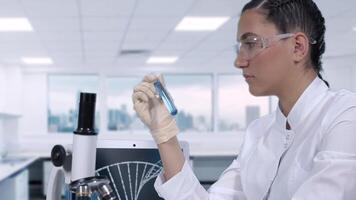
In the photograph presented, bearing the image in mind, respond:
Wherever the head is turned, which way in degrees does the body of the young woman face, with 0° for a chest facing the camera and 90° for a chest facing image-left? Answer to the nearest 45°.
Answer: approximately 45°

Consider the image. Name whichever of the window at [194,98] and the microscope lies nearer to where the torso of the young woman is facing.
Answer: the microscope

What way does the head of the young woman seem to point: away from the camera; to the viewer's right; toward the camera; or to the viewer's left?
to the viewer's left

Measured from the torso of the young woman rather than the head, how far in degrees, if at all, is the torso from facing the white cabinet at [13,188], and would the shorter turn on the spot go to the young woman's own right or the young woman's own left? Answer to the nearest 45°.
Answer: approximately 90° to the young woman's own right

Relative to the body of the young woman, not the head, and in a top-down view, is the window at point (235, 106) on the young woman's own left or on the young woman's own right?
on the young woman's own right

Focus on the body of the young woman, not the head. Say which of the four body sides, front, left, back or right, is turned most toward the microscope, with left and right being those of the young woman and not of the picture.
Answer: front
